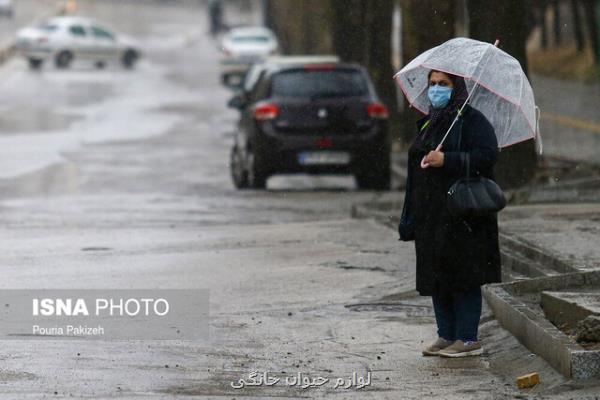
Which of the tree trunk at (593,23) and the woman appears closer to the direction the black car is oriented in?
the tree trunk

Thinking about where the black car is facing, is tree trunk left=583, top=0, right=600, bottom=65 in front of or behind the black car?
in front

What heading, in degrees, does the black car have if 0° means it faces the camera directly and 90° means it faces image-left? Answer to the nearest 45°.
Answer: approximately 180°

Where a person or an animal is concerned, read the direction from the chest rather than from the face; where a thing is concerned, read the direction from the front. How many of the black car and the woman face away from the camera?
1

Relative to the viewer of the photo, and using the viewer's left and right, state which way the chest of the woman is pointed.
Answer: facing the viewer and to the left of the viewer

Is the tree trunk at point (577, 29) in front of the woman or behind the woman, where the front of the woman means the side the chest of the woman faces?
behind

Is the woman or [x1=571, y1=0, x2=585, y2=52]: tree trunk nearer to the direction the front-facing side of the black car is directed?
the tree trunk

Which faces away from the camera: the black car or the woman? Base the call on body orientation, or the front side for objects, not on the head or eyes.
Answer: the black car

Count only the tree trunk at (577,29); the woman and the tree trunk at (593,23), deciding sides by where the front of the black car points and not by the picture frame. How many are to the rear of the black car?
1

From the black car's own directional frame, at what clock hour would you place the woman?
The woman is roughly at 6 o'clock from the black car.

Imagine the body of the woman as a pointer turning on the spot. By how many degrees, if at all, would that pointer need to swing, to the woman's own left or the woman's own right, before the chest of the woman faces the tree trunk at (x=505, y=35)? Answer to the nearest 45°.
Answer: approximately 135° to the woman's own right

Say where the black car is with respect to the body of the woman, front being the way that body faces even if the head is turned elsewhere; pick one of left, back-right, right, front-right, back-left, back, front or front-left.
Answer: back-right
